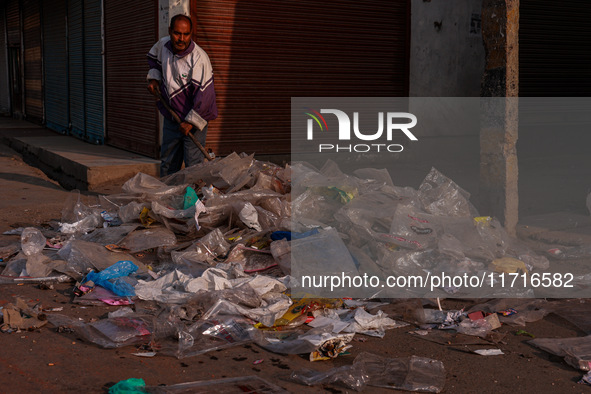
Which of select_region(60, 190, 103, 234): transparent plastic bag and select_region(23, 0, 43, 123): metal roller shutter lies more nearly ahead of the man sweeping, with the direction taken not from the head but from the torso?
the transparent plastic bag

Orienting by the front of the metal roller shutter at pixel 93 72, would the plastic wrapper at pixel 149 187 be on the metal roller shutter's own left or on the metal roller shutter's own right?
on the metal roller shutter's own left

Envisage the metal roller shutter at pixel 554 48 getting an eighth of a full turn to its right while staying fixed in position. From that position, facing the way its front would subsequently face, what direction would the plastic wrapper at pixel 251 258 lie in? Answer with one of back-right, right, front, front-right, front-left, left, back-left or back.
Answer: front-left

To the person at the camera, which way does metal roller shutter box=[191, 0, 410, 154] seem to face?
facing the viewer

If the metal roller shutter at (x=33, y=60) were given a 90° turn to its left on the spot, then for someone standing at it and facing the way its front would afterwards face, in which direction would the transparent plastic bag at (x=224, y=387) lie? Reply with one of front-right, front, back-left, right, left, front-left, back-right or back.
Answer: front-right

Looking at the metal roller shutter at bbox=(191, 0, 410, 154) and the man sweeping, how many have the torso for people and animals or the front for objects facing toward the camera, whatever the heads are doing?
2

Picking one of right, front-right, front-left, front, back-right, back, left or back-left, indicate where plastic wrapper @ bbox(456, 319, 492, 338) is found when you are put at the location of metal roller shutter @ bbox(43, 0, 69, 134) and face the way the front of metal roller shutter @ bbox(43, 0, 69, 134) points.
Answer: front-left

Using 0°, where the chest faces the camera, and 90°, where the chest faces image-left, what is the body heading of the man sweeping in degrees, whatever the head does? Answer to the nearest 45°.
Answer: approximately 0°

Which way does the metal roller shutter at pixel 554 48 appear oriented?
toward the camera

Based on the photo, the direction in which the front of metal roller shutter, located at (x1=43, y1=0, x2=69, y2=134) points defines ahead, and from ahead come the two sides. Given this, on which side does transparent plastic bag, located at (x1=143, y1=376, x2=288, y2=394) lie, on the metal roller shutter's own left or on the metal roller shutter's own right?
on the metal roller shutter's own left

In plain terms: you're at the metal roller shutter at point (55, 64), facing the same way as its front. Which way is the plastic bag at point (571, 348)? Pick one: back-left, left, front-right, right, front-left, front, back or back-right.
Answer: front-left

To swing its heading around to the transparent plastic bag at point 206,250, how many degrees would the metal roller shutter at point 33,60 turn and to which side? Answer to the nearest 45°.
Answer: approximately 45° to its left

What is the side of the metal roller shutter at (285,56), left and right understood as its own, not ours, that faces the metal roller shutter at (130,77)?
right
